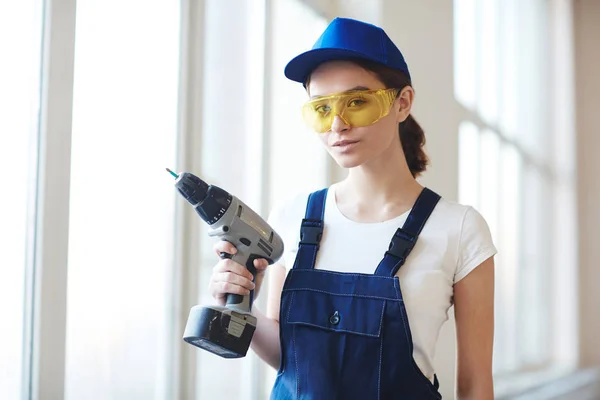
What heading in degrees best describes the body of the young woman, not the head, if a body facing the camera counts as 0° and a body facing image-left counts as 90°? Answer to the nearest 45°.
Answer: approximately 45°

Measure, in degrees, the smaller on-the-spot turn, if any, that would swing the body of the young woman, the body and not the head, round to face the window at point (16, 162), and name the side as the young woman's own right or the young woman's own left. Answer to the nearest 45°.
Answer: approximately 45° to the young woman's own right

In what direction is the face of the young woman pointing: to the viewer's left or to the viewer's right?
to the viewer's left

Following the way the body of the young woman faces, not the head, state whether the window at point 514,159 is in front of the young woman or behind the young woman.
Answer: behind
